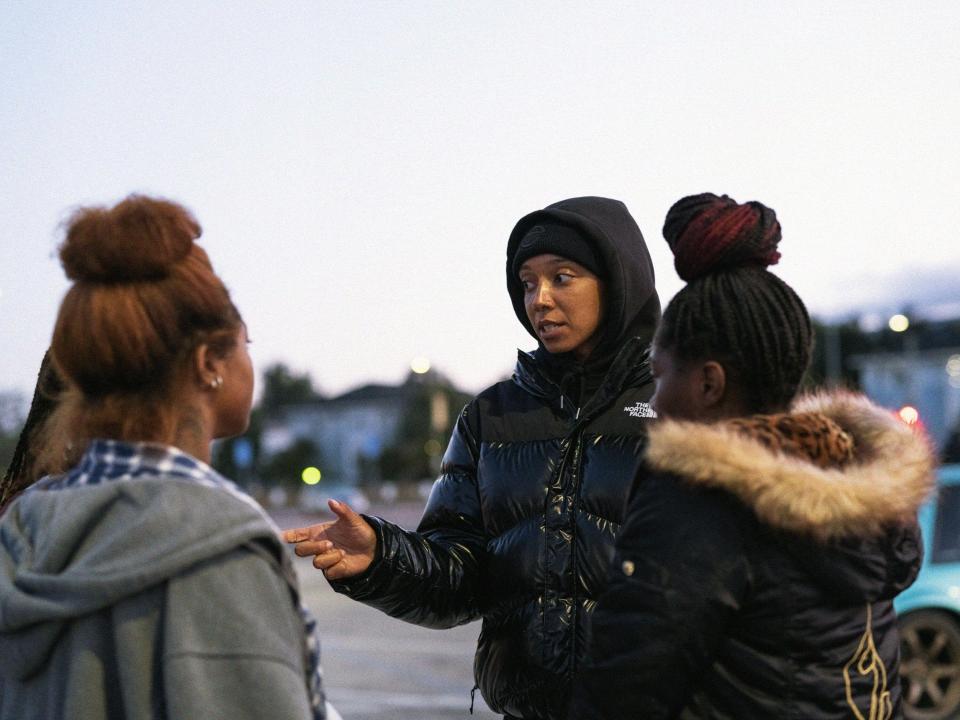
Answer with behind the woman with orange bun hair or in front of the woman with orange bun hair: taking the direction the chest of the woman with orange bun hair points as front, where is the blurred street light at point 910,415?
in front

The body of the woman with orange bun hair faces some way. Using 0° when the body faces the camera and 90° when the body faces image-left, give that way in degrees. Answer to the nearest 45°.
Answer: approximately 225°

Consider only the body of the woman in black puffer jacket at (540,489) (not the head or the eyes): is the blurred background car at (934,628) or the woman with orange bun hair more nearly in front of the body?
the woman with orange bun hair

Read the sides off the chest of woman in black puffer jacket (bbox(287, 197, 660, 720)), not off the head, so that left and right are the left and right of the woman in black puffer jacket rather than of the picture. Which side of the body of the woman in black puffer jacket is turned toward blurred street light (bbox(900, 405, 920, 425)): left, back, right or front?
back

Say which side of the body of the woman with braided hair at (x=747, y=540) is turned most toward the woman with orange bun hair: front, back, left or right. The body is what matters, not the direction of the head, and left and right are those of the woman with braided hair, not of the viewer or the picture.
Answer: left

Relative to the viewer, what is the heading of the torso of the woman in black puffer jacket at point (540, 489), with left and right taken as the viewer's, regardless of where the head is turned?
facing the viewer and to the left of the viewer

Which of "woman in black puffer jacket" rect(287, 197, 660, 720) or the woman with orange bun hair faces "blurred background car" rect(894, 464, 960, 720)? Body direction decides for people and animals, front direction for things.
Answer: the woman with orange bun hair

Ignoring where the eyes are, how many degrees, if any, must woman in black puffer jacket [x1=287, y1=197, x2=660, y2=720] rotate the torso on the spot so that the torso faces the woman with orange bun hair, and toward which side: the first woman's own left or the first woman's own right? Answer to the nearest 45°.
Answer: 0° — they already face them

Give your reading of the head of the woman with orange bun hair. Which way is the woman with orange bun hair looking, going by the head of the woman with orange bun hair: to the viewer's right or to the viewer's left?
to the viewer's right

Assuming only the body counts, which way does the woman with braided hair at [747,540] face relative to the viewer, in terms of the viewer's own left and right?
facing away from the viewer and to the left of the viewer

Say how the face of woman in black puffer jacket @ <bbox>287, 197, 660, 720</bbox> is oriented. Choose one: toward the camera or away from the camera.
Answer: toward the camera

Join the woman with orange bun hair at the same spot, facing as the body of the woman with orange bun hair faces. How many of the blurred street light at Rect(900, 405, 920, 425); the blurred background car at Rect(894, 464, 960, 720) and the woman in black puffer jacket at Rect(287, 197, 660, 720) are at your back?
0

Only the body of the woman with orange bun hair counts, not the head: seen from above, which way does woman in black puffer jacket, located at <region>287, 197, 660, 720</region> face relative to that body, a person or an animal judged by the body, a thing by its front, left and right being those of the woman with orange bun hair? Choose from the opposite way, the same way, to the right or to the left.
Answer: the opposite way
